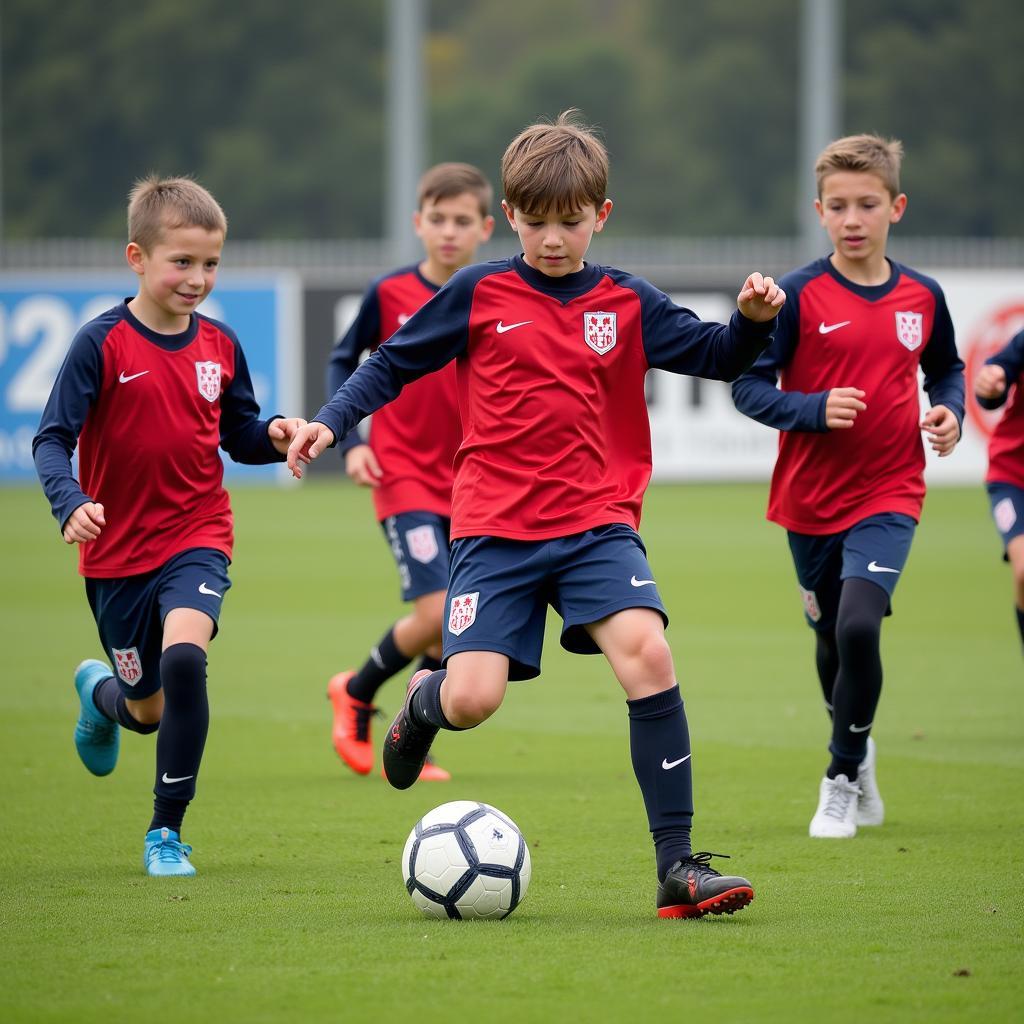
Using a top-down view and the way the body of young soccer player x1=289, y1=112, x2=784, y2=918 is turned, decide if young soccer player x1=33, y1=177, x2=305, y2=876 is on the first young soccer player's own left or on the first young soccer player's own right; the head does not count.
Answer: on the first young soccer player's own right

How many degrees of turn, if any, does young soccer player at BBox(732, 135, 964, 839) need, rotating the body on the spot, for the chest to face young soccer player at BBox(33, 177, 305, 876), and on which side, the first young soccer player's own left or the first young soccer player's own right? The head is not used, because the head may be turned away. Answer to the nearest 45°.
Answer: approximately 45° to the first young soccer player's own right

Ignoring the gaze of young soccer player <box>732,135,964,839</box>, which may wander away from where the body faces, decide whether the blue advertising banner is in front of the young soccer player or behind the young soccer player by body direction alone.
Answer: behind

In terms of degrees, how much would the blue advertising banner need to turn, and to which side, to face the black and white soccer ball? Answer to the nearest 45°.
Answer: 0° — it already faces it

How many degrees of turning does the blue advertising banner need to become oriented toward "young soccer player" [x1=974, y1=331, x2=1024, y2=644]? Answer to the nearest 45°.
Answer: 0° — it already faces them

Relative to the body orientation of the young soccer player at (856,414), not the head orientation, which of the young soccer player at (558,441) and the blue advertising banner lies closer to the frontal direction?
the young soccer player

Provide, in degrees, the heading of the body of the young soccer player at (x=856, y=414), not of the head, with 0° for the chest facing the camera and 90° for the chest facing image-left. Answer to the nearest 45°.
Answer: approximately 0°

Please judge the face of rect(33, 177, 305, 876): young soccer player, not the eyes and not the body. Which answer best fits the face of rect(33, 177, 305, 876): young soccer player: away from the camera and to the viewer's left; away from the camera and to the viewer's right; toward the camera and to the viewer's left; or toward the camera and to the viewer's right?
toward the camera and to the viewer's right

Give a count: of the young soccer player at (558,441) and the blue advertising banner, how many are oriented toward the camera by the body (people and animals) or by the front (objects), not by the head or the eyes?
2

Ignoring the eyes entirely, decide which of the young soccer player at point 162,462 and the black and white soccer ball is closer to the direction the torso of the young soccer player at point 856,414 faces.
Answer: the black and white soccer ball

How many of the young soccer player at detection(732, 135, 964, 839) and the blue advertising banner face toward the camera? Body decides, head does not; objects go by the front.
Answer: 2
